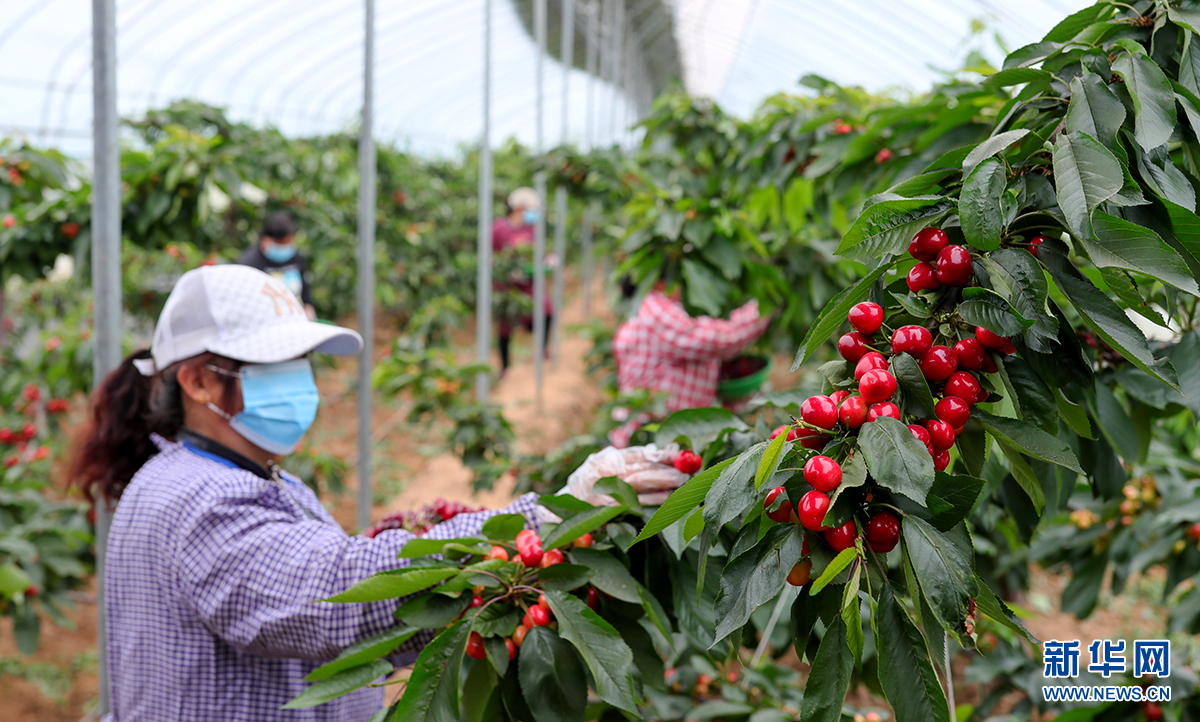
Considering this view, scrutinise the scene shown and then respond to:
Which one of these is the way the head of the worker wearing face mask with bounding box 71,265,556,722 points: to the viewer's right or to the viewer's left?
to the viewer's right

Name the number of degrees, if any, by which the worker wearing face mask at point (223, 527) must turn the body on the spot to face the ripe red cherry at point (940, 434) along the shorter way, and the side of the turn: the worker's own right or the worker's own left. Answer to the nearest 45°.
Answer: approximately 45° to the worker's own right

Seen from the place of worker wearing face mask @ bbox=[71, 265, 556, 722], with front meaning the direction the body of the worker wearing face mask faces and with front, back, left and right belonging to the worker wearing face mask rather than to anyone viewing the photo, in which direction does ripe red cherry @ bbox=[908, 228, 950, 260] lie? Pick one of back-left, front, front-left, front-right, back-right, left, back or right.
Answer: front-right

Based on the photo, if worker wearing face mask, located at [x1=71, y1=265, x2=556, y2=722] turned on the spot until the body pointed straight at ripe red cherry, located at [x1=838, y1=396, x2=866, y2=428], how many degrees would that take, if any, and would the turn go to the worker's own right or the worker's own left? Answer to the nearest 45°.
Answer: approximately 45° to the worker's own right

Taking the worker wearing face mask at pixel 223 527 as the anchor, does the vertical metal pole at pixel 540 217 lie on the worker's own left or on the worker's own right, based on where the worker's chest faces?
on the worker's own left

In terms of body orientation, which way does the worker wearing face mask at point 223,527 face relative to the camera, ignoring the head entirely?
to the viewer's right
